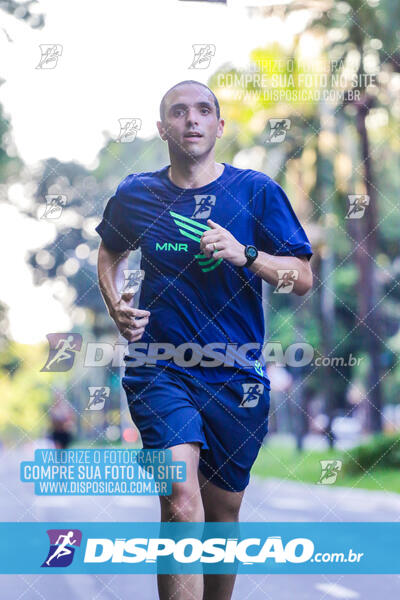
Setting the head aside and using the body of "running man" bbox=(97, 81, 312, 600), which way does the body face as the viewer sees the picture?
toward the camera
